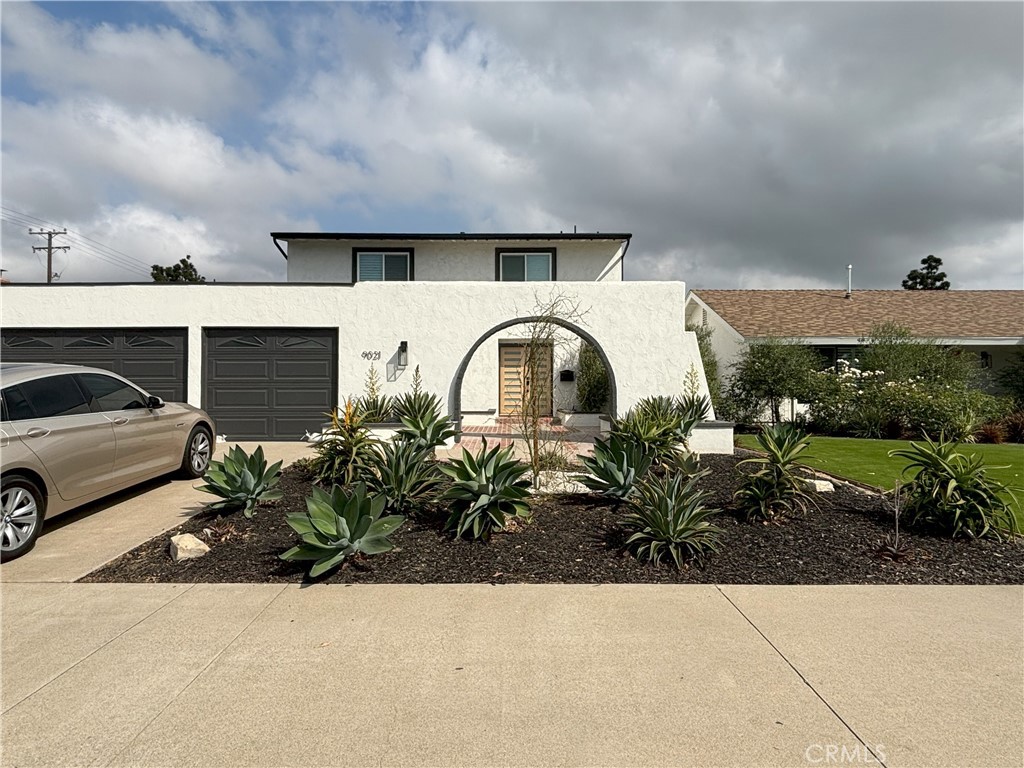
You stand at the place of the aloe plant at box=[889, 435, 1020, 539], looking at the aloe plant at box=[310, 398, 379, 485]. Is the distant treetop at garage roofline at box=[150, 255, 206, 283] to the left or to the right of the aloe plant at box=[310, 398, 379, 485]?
right

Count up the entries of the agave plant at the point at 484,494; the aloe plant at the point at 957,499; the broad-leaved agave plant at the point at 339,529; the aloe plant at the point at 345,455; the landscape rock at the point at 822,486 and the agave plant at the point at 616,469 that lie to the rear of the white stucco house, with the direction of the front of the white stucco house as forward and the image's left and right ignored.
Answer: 0

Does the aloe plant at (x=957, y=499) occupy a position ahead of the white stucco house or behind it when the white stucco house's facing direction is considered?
ahead

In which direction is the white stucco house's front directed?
toward the camera

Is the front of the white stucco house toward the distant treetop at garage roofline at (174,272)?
no

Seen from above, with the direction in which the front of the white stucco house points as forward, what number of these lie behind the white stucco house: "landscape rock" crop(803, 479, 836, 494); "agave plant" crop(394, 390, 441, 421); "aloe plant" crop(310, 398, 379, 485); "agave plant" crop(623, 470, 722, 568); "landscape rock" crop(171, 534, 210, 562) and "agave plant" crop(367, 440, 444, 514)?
0

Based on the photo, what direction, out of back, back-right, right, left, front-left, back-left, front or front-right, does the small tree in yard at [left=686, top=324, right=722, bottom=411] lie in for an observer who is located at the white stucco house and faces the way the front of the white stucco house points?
left

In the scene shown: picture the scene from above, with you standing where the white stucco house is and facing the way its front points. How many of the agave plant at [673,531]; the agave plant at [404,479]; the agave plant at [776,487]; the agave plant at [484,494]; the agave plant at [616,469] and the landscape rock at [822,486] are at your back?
0

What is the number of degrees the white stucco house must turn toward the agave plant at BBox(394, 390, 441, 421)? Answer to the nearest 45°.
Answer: approximately 45° to its left

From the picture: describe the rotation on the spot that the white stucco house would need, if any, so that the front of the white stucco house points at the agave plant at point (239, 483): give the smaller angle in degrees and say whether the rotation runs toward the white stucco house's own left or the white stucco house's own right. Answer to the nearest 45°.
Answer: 0° — it already faces it

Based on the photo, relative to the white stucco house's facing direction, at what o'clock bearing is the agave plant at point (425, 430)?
The agave plant is roughly at 11 o'clock from the white stucco house.

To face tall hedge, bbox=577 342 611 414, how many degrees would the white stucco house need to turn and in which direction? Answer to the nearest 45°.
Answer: approximately 90° to its left

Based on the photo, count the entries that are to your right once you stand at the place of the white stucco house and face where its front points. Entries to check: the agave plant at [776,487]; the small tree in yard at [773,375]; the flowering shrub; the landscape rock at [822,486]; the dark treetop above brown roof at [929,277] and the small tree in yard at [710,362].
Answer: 0

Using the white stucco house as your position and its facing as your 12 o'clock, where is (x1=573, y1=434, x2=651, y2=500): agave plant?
The agave plant is roughly at 11 o'clock from the white stucco house.

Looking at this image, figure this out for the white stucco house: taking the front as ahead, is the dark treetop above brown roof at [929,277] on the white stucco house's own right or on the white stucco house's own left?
on the white stucco house's own left

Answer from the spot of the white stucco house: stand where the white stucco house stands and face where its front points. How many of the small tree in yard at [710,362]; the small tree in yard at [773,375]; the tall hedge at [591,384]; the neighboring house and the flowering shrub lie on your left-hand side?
5

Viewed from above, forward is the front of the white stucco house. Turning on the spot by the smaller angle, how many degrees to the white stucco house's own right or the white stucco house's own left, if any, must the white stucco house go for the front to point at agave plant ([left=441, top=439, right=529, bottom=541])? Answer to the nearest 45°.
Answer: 0° — it already faces it

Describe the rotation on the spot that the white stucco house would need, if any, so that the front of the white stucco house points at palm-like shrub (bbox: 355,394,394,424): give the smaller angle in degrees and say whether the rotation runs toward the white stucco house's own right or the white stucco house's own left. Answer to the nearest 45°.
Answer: approximately 45° to the white stucco house's own left

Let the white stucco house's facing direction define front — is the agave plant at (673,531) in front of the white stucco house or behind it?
in front

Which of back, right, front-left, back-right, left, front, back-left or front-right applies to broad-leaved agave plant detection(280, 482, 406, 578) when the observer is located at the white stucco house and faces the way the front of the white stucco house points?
front

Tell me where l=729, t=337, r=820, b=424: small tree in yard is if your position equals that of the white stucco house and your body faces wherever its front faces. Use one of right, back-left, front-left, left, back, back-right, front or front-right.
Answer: left
